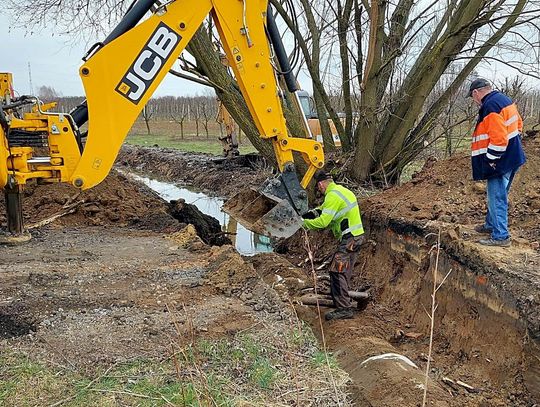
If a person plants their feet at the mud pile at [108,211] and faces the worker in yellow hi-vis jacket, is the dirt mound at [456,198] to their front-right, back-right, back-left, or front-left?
front-left

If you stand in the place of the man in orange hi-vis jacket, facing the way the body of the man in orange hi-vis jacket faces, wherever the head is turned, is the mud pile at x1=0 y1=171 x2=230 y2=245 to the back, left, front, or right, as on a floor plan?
front

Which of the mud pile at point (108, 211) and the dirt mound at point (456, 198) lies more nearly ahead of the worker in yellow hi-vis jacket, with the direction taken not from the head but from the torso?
the mud pile

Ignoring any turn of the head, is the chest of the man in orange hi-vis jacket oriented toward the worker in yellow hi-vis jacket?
yes

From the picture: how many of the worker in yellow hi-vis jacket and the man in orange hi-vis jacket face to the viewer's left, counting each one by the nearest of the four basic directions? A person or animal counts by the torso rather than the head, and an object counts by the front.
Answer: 2

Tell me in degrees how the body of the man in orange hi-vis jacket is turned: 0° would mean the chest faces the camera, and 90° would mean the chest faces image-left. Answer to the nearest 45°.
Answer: approximately 90°

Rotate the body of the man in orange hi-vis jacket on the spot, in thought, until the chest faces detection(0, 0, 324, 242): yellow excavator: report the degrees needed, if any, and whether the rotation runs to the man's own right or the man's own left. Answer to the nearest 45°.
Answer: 0° — they already face it

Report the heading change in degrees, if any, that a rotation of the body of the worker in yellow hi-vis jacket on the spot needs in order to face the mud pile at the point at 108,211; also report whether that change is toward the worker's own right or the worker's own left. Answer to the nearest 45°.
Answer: approximately 45° to the worker's own right

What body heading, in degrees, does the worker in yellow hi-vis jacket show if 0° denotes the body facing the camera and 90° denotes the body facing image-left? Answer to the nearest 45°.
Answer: approximately 90°

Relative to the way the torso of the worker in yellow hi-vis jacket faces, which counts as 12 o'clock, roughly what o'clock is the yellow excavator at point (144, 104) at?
The yellow excavator is roughly at 12 o'clock from the worker in yellow hi-vis jacket.

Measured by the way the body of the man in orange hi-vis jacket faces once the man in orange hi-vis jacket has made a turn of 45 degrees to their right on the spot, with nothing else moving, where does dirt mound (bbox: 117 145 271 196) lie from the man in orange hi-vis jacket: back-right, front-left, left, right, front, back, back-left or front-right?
front

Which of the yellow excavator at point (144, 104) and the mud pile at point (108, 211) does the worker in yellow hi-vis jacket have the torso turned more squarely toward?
the yellow excavator
